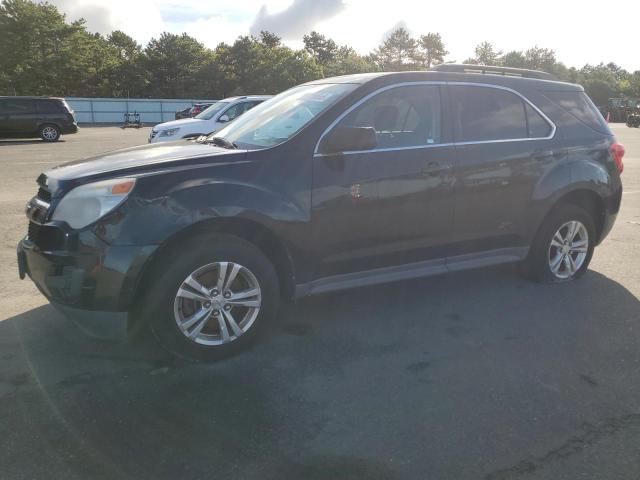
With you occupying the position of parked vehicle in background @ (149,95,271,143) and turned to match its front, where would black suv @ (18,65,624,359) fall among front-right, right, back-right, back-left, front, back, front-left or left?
front-left

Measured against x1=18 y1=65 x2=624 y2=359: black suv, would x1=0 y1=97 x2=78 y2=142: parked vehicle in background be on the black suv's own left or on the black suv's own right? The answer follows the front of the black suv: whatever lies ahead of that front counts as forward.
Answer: on the black suv's own right

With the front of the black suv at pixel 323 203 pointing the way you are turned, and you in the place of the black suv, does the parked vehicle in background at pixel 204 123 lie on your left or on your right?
on your right

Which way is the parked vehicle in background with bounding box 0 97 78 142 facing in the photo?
to the viewer's left

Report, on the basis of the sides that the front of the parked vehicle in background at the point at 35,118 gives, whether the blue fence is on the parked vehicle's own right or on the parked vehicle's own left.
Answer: on the parked vehicle's own right

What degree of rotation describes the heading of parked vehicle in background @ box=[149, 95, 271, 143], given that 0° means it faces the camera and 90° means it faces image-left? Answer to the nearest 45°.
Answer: approximately 45°

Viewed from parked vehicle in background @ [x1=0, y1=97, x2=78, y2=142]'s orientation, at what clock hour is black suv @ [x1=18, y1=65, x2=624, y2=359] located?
The black suv is roughly at 9 o'clock from the parked vehicle in background.

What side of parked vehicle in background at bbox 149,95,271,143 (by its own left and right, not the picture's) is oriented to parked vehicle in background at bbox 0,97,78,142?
right

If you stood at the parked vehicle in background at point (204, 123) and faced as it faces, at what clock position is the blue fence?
The blue fence is roughly at 4 o'clock from the parked vehicle in background.
